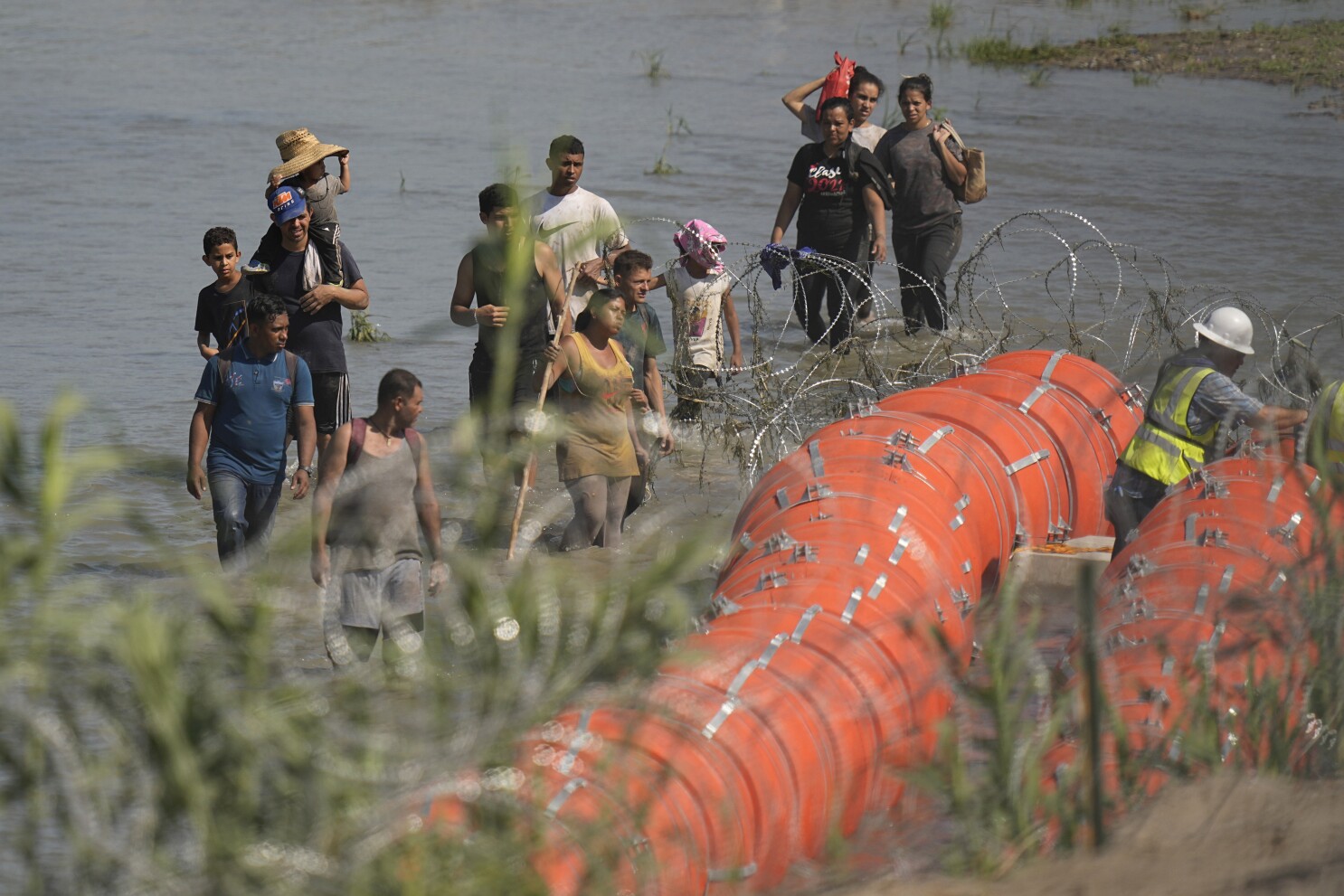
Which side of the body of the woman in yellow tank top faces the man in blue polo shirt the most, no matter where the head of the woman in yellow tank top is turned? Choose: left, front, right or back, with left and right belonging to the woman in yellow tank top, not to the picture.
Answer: right

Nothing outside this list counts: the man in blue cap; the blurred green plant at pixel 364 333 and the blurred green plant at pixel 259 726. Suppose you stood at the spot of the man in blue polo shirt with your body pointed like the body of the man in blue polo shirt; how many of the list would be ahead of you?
1

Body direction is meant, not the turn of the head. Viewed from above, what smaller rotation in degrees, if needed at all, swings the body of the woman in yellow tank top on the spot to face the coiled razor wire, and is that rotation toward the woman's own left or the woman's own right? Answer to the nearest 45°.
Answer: approximately 90° to the woman's own left

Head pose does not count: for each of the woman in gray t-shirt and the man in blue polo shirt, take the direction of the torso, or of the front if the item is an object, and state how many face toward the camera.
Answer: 2

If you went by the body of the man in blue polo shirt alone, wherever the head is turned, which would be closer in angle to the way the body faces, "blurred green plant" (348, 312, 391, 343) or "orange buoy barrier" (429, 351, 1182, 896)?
the orange buoy barrier

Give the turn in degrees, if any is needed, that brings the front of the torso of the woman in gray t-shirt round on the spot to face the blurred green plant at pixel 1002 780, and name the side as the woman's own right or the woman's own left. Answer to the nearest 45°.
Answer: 0° — they already face it

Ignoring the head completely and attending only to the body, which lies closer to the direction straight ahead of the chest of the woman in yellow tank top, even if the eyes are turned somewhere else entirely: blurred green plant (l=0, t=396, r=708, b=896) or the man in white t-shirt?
the blurred green plant

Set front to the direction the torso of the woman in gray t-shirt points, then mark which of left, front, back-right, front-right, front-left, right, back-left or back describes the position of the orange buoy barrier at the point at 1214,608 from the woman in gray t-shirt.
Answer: front

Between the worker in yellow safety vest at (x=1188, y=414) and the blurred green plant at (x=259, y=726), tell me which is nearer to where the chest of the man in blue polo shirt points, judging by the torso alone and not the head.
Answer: the blurred green plant

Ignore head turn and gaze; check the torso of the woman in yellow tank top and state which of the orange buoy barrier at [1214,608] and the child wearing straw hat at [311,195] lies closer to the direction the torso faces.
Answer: the orange buoy barrier

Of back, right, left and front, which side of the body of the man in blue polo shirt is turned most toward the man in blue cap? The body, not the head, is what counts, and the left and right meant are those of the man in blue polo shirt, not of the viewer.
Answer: back

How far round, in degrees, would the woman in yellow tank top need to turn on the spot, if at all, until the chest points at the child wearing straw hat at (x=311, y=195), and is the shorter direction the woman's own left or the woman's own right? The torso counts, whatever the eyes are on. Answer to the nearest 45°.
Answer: approximately 180°

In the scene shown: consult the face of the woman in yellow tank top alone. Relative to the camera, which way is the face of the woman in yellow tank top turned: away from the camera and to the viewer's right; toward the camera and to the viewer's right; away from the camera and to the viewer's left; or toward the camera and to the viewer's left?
toward the camera and to the viewer's right

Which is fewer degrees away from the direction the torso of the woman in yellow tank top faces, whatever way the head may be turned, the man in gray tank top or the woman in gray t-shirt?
the man in gray tank top

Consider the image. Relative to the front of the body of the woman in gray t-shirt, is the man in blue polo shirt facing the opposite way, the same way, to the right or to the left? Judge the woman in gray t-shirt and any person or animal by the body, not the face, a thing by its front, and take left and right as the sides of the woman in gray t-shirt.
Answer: the same way

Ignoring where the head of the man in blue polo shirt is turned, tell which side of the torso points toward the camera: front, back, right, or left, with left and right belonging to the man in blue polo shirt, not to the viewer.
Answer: front

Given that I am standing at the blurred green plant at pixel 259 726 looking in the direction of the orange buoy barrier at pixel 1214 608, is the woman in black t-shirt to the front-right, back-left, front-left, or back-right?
front-left

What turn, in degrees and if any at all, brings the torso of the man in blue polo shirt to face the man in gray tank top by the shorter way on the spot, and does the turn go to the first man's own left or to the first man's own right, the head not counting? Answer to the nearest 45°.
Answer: approximately 45° to the first man's own left

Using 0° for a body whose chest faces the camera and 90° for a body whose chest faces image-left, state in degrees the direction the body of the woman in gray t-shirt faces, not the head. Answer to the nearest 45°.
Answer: approximately 0°

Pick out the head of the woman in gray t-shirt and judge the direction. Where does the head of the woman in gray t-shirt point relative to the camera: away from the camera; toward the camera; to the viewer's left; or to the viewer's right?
toward the camera
